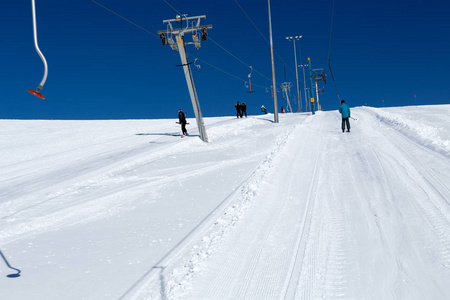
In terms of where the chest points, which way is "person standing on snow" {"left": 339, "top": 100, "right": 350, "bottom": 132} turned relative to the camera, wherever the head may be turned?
away from the camera
